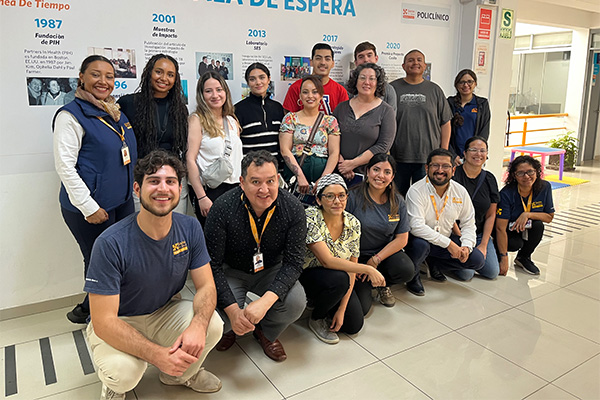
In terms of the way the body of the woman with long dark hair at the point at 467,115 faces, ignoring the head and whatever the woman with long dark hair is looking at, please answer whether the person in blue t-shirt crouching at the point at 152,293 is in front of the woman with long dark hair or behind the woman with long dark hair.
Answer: in front

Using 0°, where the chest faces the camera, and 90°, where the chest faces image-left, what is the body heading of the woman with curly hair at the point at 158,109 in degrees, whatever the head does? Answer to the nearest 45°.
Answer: approximately 0°

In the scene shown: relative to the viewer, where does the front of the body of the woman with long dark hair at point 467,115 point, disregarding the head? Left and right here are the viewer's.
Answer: facing the viewer

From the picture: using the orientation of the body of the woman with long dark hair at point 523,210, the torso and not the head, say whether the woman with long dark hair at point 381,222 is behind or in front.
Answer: in front

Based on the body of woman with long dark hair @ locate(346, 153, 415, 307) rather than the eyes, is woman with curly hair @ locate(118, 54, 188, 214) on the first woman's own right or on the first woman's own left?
on the first woman's own right

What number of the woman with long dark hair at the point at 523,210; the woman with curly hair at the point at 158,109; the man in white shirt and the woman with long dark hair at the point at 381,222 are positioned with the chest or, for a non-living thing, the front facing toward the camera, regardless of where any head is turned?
4

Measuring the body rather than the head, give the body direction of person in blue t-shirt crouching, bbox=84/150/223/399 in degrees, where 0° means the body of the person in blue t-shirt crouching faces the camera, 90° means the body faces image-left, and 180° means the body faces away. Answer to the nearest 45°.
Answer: approximately 315°

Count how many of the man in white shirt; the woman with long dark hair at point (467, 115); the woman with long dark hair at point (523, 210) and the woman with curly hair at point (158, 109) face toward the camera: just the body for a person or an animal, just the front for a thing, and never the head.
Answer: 4

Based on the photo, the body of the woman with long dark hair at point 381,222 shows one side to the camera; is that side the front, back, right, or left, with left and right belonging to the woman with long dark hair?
front
